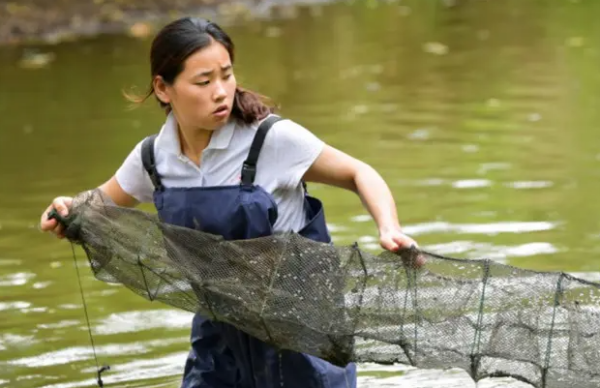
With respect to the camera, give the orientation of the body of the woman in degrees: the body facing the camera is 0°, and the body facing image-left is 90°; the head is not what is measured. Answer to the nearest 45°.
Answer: approximately 45°
